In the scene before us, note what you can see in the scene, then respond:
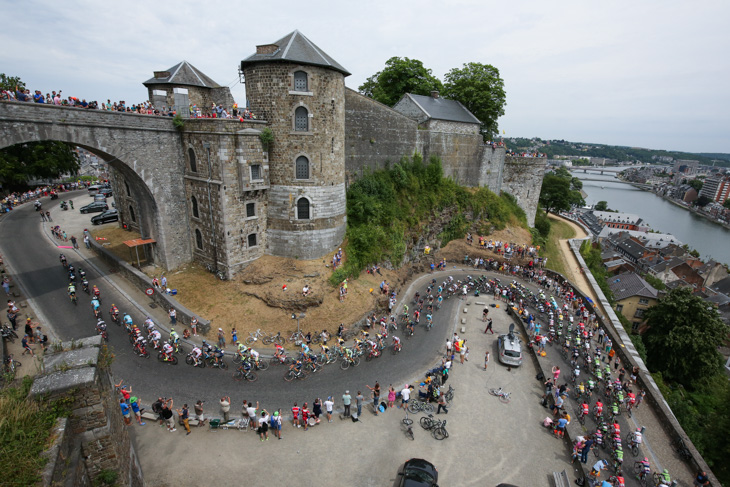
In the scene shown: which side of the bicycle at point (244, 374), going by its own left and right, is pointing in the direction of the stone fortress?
right

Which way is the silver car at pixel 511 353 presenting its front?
away from the camera

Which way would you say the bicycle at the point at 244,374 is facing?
to the viewer's left

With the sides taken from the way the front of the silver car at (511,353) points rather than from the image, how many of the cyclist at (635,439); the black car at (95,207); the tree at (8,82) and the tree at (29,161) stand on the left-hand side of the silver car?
3

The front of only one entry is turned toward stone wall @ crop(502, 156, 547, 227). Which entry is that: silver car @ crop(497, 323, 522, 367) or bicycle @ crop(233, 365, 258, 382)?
the silver car

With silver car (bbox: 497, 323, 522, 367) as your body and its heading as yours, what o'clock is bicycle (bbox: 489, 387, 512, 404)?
The bicycle is roughly at 6 o'clock from the silver car.

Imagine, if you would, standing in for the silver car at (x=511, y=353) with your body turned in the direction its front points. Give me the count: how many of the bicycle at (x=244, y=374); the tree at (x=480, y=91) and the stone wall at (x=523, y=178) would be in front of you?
2

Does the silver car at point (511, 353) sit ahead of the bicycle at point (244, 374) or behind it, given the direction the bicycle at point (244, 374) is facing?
behind

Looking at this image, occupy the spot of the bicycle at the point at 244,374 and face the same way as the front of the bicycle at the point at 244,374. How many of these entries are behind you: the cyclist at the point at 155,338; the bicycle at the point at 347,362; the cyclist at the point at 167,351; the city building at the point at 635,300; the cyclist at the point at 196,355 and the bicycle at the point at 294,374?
3

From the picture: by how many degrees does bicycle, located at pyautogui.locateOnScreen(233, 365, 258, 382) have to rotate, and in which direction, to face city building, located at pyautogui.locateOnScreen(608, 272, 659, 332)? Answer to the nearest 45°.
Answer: approximately 180°

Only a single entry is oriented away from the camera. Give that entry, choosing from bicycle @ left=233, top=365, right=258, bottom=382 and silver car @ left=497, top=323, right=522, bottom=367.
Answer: the silver car

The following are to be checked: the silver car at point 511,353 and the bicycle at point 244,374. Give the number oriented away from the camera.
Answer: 1

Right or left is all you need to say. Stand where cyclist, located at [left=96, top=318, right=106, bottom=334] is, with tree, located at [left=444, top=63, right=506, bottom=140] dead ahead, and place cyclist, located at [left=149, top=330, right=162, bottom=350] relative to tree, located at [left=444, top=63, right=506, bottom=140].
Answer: right

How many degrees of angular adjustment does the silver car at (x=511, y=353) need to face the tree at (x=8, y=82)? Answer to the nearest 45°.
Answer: approximately 90° to its left

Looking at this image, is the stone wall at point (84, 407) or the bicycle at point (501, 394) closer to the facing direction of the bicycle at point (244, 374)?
the stone wall

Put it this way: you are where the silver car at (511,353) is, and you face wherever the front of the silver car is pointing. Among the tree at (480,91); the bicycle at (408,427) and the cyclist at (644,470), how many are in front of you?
1
